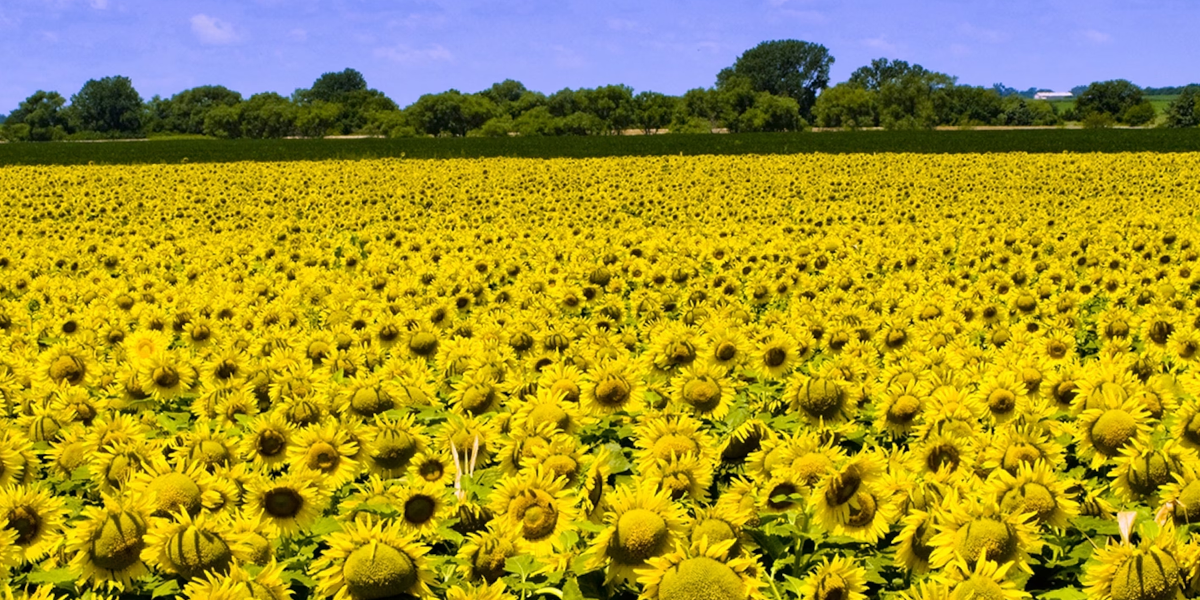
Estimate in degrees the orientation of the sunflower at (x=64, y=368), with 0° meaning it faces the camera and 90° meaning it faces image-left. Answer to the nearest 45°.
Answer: approximately 0°

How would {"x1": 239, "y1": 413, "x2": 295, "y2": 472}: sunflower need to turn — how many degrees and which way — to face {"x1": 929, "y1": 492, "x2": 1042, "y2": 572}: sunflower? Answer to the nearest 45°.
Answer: approximately 45° to its left

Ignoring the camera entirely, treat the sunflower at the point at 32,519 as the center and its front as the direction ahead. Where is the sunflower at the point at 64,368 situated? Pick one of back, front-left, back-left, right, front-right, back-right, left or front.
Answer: back

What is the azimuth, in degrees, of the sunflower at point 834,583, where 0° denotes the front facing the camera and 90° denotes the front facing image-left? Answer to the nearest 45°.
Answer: approximately 0°
